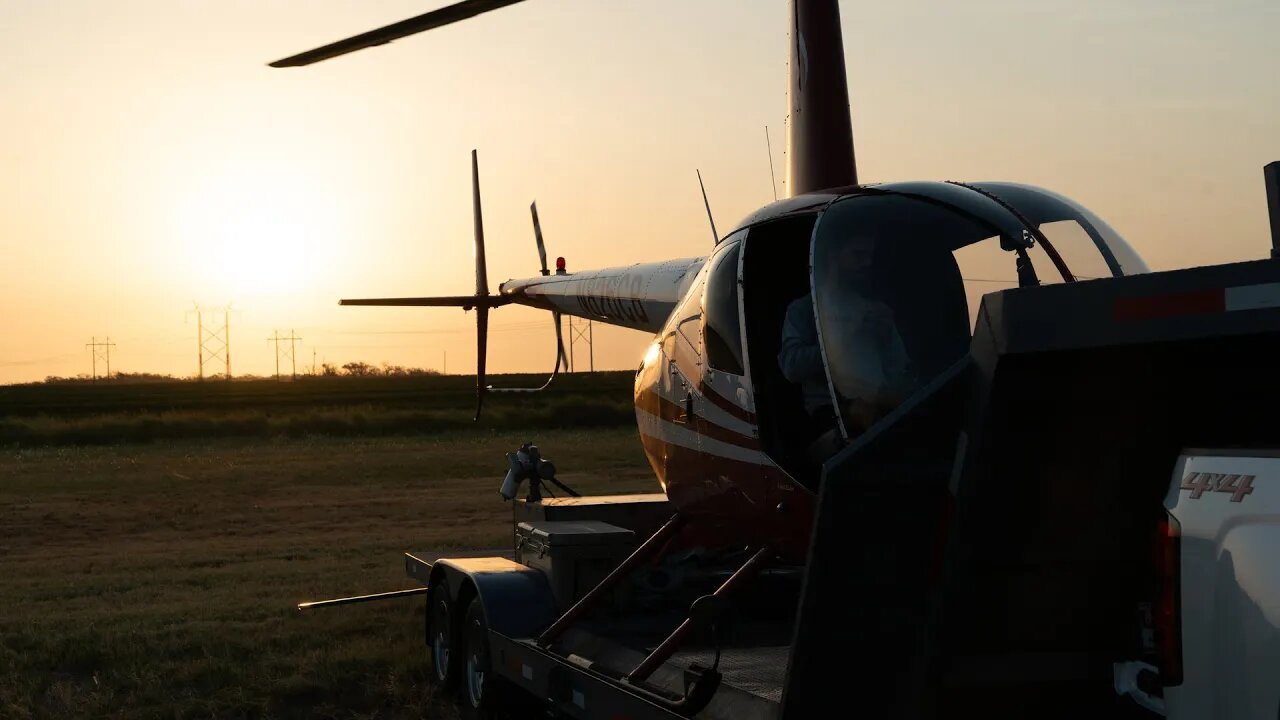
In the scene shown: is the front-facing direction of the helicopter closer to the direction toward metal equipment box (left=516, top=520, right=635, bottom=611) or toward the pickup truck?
the pickup truck

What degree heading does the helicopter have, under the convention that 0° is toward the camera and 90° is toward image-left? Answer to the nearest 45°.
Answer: approximately 315°

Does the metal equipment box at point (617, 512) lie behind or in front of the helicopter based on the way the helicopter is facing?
behind

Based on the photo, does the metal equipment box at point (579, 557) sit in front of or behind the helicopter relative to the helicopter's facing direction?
behind

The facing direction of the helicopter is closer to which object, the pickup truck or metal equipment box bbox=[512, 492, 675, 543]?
the pickup truck

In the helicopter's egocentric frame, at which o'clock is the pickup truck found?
The pickup truck is roughly at 1 o'clock from the helicopter.
